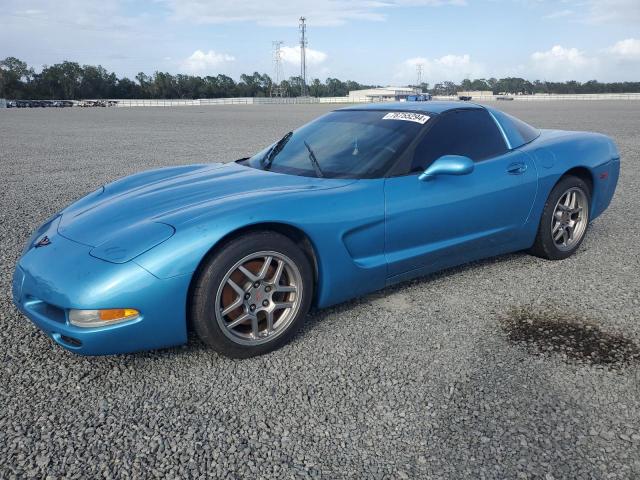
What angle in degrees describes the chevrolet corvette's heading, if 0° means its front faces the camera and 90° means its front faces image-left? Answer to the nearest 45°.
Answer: approximately 45°
